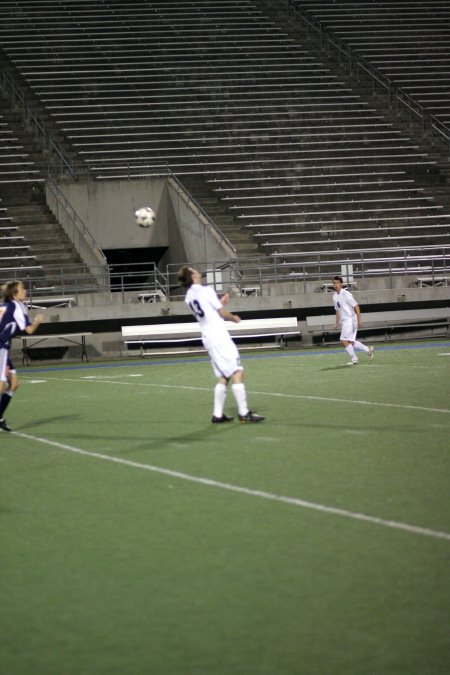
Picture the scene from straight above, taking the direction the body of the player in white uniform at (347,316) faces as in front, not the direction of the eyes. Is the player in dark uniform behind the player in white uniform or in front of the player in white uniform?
in front

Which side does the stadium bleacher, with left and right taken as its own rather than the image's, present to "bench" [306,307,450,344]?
front

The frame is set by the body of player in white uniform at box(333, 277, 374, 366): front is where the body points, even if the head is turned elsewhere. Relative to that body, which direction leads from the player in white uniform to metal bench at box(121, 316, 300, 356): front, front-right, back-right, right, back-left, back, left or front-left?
right

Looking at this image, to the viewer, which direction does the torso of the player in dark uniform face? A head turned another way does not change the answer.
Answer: to the viewer's right

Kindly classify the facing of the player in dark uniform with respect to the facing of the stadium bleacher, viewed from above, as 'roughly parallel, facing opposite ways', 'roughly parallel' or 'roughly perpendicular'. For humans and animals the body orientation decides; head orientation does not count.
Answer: roughly perpendicular

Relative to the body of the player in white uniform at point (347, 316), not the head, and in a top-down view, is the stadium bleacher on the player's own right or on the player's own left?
on the player's own right

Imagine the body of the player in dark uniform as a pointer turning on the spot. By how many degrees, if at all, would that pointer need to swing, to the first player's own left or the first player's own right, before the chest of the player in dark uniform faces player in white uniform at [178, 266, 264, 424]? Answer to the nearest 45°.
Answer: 0° — they already face them

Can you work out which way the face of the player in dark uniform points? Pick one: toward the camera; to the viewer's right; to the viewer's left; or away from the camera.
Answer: to the viewer's right

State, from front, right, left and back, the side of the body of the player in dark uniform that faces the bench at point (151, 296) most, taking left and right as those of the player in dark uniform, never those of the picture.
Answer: left

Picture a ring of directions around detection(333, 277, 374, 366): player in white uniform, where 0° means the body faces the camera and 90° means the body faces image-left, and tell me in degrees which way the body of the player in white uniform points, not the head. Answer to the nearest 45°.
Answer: approximately 45°

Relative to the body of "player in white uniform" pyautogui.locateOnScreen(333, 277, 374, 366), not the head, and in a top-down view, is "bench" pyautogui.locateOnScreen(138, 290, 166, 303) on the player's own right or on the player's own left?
on the player's own right
